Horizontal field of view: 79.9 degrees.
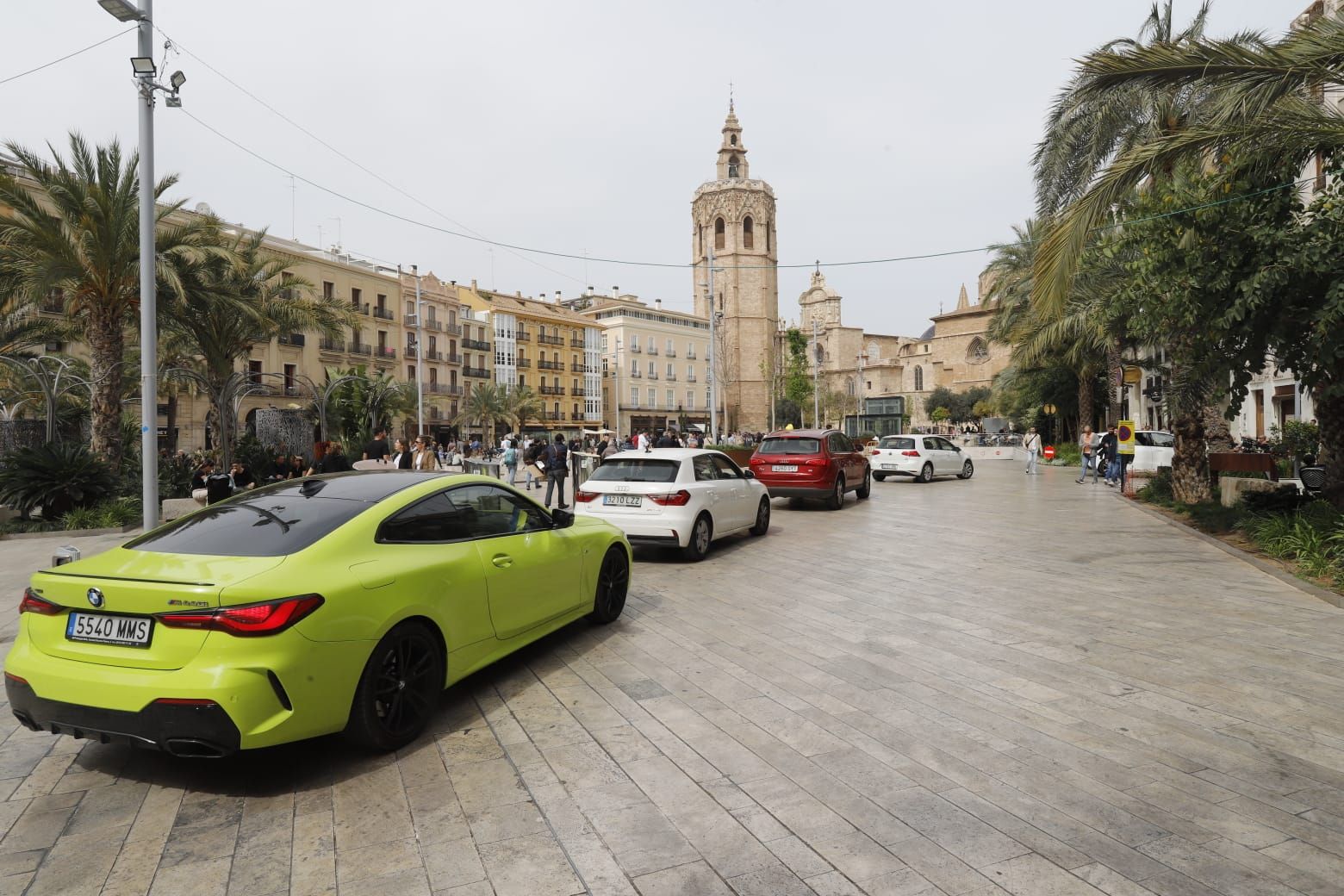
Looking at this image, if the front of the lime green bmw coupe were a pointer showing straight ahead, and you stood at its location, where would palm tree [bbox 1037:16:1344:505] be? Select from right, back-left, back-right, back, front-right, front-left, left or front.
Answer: front-right

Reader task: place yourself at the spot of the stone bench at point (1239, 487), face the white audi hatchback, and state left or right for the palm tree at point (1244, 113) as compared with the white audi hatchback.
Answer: left

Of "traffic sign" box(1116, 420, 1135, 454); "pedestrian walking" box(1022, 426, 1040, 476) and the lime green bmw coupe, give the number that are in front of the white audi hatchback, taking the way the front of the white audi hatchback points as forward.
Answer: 2

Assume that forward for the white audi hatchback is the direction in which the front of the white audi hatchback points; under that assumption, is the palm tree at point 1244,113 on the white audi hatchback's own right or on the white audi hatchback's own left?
on the white audi hatchback's own right

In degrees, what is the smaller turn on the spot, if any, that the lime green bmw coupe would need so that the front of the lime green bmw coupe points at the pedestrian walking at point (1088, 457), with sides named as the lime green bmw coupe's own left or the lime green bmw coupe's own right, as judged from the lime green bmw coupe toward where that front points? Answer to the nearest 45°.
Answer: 0° — it already faces them

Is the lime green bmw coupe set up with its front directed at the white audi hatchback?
yes

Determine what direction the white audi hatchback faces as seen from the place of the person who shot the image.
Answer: facing away from the viewer and to the right of the viewer

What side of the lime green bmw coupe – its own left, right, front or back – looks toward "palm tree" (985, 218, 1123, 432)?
front

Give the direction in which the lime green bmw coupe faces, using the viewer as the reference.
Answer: facing away from the viewer and to the right of the viewer

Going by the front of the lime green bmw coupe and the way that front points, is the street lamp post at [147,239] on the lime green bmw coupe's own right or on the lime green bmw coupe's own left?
on the lime green bmw coupe's own left

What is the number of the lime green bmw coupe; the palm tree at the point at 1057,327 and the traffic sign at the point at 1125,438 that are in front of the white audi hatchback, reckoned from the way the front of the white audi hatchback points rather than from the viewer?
2

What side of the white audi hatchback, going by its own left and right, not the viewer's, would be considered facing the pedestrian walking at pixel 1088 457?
front
